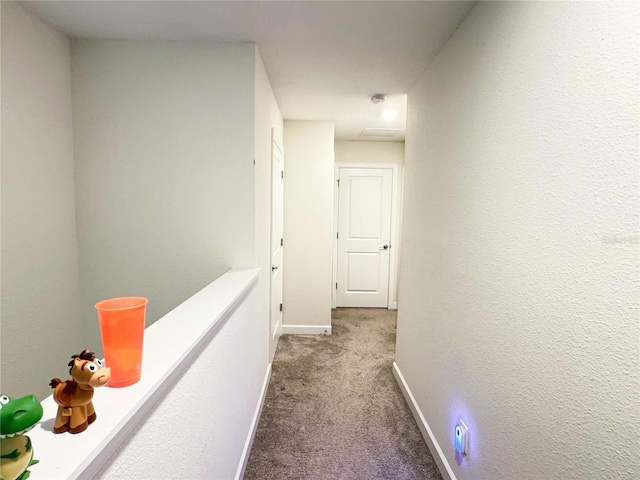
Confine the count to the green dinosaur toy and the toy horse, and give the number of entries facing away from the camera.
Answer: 0

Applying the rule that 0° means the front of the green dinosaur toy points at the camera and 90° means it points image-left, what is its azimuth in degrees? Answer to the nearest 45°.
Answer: approximately 315°

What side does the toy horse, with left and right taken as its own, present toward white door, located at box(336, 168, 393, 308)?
left
